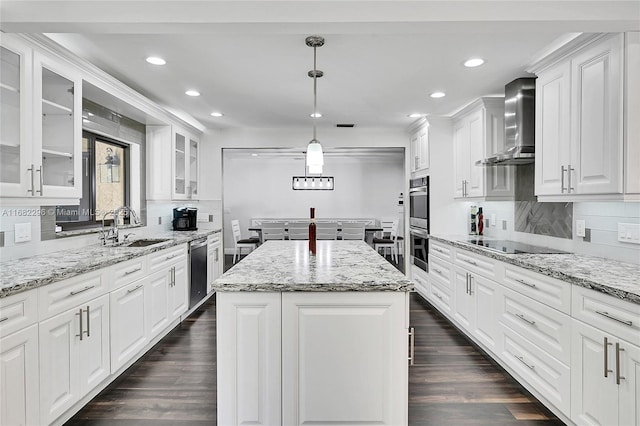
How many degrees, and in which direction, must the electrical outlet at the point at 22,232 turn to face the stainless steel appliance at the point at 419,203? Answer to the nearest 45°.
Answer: approximately 45° to its left

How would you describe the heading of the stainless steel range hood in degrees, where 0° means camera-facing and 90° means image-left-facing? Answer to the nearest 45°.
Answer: approximately 45°

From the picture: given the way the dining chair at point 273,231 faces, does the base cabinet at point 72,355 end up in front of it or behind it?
behind

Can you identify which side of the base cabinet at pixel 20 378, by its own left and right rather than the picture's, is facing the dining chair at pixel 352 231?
left

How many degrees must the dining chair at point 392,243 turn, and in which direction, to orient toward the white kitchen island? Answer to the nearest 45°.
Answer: approximately 90° to its left

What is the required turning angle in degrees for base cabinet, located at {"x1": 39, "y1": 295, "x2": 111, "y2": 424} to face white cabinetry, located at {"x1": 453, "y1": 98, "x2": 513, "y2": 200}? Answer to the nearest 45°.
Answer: approximately 45° to its left

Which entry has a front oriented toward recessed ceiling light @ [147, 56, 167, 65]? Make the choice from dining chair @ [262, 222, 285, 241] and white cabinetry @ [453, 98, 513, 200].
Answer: the white cabinetry

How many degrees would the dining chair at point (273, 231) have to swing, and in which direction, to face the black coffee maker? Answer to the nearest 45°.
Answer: approximately 135° to its left

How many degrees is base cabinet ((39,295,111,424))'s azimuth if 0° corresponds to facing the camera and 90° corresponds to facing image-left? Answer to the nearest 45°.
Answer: approximately 315°

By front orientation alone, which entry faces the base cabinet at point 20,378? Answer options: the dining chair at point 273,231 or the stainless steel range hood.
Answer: the stainless steel range hood

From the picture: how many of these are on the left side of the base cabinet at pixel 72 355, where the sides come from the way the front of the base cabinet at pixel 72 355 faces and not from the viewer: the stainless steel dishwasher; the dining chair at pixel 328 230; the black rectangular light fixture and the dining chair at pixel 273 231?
4

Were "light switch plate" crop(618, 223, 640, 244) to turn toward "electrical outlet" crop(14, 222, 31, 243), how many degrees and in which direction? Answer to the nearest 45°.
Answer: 0° — it already faces it

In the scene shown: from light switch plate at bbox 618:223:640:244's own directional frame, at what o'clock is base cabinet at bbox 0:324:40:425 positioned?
The base cabinet is roughly at 12 o'clock from the light switch plate.

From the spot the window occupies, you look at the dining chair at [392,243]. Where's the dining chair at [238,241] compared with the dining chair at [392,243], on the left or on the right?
left

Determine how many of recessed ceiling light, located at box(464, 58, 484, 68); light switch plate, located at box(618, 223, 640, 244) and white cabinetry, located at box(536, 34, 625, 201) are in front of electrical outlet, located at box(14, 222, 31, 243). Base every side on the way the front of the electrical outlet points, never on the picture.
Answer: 3

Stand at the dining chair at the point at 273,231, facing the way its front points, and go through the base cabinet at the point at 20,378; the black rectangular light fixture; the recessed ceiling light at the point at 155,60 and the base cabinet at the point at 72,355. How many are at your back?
3

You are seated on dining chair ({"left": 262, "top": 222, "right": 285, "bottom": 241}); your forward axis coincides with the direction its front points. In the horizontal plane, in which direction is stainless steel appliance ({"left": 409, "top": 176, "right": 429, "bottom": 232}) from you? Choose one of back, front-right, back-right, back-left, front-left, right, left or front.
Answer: back-right

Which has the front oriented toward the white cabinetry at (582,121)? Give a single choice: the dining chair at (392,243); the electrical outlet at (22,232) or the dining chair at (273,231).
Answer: the electrical outlet
